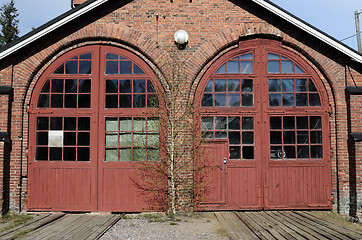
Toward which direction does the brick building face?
toward the camera

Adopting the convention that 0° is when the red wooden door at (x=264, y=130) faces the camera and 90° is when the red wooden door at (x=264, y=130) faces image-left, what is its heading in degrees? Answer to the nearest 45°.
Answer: approximately 0°
